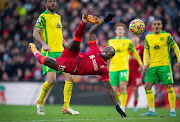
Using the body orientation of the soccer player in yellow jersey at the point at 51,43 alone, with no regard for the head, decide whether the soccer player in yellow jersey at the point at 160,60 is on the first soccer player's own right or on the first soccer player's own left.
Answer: on the first soccer player's own left

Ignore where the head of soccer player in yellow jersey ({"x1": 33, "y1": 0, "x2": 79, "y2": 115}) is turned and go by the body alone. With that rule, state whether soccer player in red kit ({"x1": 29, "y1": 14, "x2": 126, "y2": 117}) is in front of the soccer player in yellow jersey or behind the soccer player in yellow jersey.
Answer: in front

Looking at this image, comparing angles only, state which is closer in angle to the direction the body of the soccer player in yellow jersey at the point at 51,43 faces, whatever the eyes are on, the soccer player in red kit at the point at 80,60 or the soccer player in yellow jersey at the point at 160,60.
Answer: the soccer player in red kit

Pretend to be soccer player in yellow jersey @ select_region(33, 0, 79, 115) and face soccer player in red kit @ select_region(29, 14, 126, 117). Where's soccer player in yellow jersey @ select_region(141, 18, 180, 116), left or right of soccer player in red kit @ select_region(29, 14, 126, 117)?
left

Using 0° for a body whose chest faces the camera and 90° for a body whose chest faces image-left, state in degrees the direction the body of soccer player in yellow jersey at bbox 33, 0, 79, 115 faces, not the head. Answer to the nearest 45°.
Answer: approximately 315°

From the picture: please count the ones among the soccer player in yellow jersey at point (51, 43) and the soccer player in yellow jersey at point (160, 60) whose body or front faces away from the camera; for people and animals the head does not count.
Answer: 0

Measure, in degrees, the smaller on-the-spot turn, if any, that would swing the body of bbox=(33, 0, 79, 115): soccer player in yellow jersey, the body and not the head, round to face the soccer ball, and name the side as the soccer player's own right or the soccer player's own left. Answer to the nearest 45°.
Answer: approximately 45° to the soccer player's own left

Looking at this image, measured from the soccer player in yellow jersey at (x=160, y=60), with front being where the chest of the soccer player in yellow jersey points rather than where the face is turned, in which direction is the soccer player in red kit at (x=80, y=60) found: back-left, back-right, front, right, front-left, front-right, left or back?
front-right
